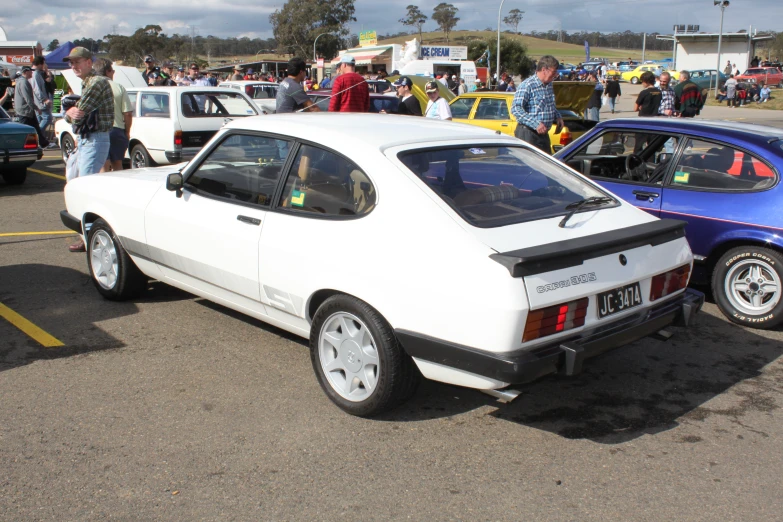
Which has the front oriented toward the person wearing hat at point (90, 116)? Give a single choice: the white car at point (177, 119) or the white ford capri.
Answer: the white ford capri

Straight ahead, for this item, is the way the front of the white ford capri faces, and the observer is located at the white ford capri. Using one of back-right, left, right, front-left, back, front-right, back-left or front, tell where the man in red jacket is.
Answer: front-right

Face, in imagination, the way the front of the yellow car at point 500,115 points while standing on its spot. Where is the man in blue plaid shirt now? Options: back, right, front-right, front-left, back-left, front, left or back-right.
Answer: back-left

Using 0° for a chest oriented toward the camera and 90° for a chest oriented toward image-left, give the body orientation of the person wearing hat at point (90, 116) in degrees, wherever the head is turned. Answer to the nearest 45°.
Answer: approximately 90°

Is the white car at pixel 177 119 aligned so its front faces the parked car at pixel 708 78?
no

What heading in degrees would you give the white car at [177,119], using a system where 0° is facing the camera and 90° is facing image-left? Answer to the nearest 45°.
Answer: approximately 135°

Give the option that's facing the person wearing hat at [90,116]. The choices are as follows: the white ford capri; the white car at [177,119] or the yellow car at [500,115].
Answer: the white ford capri

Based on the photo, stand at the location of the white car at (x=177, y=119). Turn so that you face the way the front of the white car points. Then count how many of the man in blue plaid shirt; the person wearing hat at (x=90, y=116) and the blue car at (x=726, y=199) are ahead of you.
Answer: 0

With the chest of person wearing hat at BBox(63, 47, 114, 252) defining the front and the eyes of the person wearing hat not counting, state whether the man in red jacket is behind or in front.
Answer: behind

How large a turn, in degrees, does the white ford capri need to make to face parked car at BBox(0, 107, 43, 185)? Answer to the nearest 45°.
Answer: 0° — it already faces it

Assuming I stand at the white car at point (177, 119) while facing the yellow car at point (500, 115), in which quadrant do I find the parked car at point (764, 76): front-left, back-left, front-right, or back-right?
front-left

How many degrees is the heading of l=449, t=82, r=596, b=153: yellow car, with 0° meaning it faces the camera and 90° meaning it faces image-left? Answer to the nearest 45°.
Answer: approximately 135°
